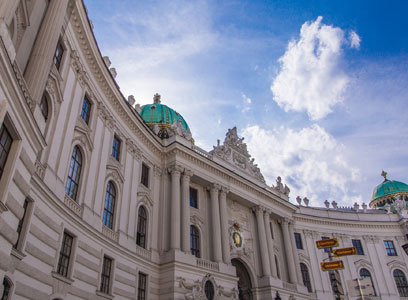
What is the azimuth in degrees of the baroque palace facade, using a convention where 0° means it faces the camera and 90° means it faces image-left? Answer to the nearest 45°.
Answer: approximately 315°
